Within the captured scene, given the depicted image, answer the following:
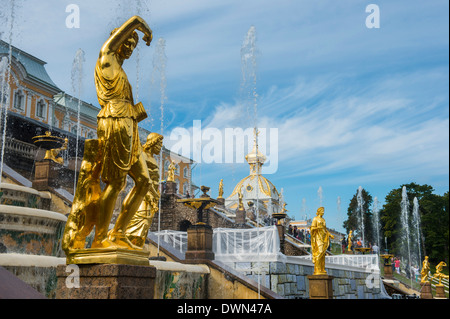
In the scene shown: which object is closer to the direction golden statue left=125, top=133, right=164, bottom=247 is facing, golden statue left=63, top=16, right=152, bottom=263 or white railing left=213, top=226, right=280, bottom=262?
the golden statue

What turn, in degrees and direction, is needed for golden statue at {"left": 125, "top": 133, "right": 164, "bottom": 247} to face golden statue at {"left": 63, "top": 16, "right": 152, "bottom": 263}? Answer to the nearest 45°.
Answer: approximately 45° to its right

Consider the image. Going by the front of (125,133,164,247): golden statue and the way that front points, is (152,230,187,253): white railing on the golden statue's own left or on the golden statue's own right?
on the golden statue's own left

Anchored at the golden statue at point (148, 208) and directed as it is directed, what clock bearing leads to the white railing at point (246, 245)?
The white railing is roughly at 8 o'clock from the golden statue.
